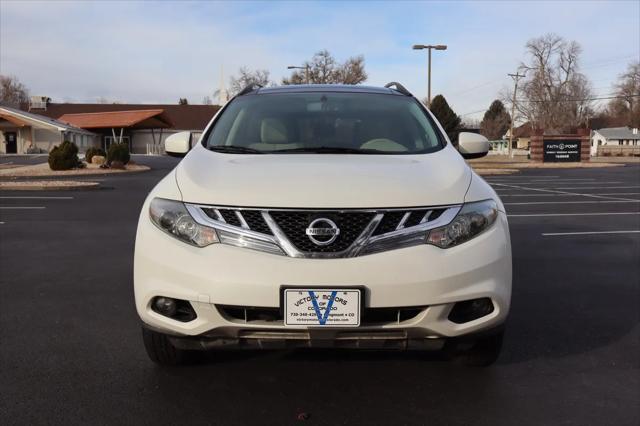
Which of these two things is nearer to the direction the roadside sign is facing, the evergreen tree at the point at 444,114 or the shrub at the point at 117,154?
the shrub

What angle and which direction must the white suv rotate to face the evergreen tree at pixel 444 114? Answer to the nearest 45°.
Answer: approximately 180°

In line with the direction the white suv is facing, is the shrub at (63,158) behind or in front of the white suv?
behind

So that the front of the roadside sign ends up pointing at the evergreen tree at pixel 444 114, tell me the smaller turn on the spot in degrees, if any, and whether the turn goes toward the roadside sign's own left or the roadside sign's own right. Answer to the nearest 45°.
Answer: approximately 90° to the roadside sign's own right

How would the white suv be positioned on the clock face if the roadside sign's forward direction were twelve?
The white suv is roughly at 12 o'clock from the roadside sign.

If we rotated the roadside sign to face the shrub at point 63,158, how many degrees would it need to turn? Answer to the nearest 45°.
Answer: approximately 45° to its right

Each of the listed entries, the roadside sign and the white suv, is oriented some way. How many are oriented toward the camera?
2

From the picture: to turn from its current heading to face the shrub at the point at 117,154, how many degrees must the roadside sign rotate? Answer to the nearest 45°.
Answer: approximately 45° to its right

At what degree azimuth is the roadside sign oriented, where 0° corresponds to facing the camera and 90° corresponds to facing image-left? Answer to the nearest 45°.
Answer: approximately 0°
